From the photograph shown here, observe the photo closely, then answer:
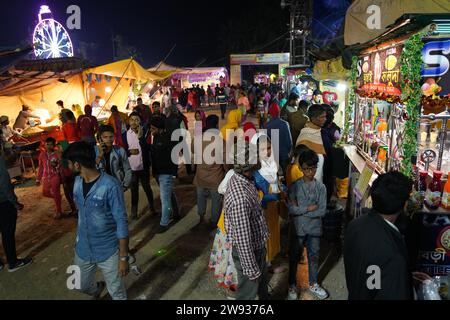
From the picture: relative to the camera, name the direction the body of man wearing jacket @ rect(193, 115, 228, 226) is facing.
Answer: away from the camera

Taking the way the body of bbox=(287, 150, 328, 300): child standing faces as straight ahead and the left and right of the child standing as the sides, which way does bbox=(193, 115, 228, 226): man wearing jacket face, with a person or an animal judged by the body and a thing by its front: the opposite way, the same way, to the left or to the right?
the opposite way

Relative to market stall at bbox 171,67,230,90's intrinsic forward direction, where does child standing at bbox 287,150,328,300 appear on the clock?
The child standing is roughly at 12 o'clock from the market stall.

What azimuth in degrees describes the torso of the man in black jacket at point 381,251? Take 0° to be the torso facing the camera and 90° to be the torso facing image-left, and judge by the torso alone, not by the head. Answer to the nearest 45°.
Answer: approximately 225°
